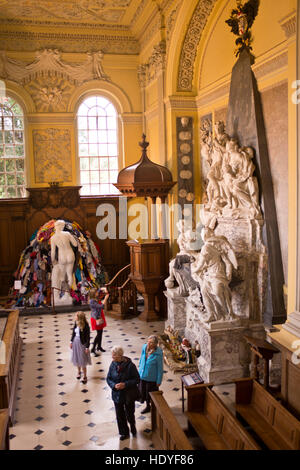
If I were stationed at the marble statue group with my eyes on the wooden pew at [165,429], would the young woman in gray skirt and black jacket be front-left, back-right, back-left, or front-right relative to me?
front-right

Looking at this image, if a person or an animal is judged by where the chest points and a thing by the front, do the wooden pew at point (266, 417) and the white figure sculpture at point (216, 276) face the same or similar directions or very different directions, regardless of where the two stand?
same or similar directions

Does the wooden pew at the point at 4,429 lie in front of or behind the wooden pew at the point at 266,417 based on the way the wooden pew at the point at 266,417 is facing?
in front

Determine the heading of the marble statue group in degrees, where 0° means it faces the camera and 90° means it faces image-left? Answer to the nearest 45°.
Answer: approximately 45°

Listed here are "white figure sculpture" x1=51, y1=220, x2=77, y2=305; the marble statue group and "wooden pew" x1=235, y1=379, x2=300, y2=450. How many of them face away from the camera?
1

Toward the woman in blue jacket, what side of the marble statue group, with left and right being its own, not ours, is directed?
front
